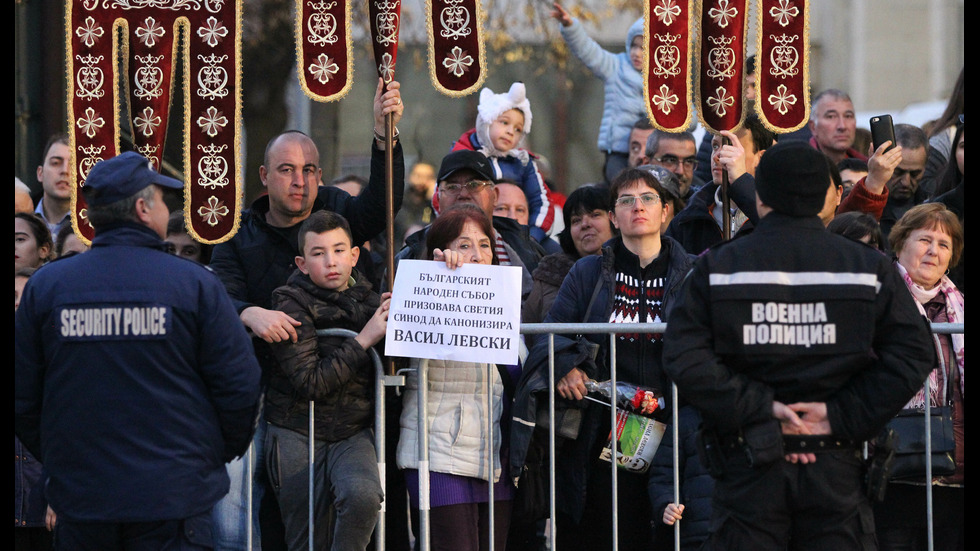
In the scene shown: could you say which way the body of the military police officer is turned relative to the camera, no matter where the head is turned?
away from the camera

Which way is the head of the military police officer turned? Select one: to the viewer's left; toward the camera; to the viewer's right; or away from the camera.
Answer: away from the camera

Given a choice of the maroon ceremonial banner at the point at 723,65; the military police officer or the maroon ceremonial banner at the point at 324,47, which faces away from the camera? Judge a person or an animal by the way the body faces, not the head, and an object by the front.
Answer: the military police officer
